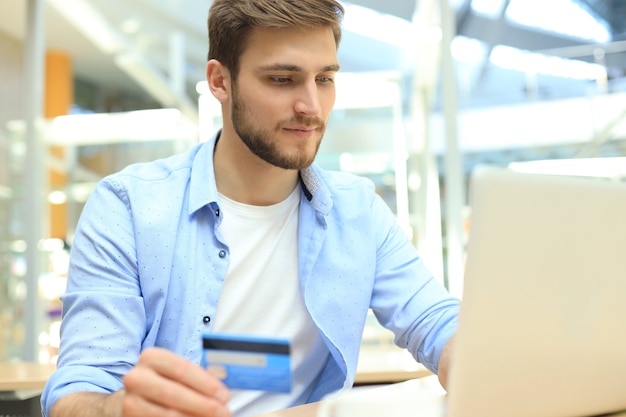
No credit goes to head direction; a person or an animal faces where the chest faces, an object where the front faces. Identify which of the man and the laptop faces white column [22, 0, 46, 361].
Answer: the laptop

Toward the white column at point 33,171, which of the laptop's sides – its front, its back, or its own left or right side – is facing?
front

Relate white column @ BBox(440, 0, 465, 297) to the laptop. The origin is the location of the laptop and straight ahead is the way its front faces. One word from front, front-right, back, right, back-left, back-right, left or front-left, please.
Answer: front-right

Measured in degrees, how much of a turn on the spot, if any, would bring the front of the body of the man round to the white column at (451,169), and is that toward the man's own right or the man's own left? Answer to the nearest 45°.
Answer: approximately 90° to the man's own left

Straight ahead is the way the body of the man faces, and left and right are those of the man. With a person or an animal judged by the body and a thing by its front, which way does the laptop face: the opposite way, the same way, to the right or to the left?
the opposite way

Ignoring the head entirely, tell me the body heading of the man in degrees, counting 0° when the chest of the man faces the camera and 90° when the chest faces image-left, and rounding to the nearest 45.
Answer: approximately 315°

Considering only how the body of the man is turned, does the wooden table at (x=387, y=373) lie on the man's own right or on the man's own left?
on the man's own left

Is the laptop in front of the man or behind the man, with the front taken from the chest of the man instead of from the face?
in front

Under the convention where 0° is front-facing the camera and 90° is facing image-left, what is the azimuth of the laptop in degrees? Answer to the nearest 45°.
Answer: approximately 135°

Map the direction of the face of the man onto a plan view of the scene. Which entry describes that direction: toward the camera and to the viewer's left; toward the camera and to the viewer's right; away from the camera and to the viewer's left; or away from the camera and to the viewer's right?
toward the camera and to the viewer's right
